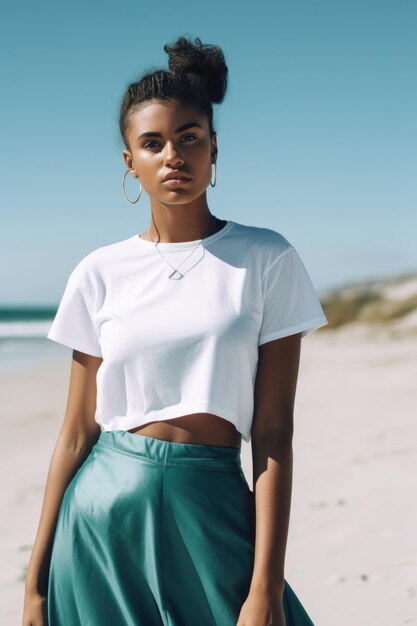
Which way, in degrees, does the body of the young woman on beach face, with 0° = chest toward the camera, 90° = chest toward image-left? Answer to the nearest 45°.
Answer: approximately 0°
